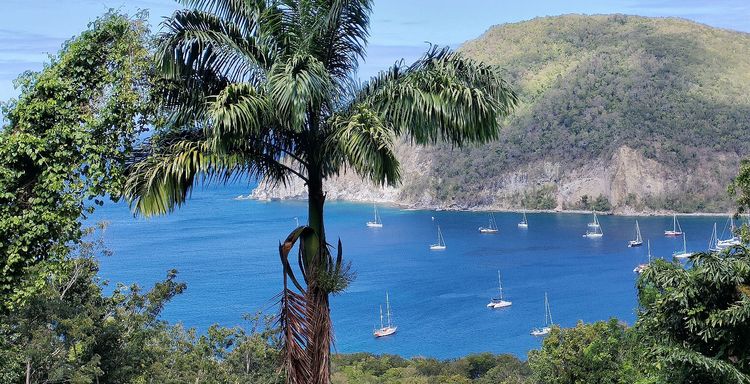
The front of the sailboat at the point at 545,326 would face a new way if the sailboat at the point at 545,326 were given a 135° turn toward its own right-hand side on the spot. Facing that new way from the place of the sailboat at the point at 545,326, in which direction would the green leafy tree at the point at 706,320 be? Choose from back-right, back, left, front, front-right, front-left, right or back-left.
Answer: front
